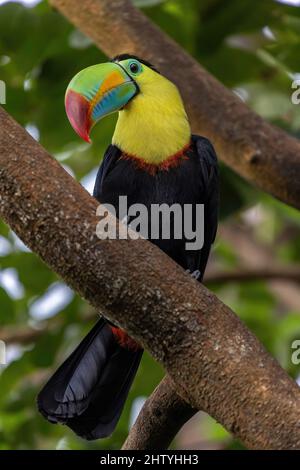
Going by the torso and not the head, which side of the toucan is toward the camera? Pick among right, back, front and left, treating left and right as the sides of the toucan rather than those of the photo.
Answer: front
